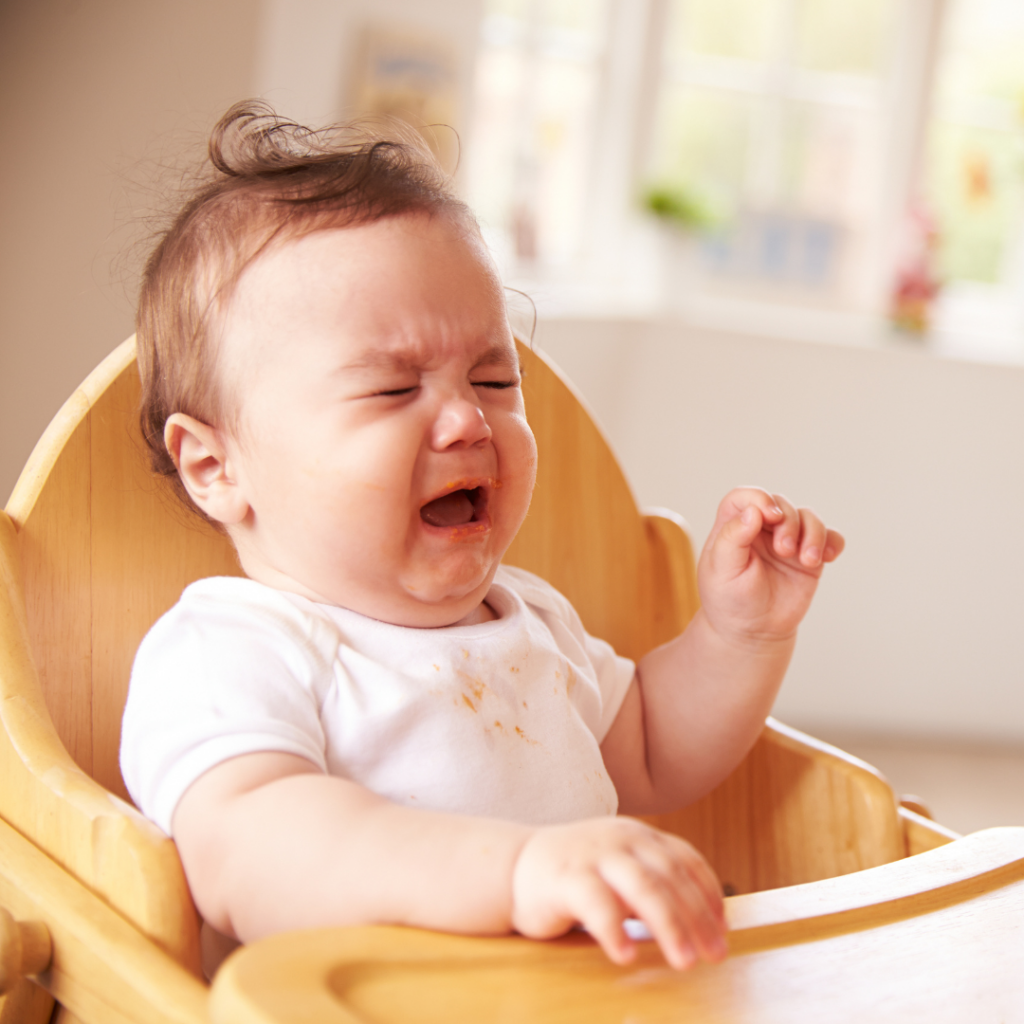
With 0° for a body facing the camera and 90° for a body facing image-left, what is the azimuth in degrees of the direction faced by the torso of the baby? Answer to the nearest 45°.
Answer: approximately 315°

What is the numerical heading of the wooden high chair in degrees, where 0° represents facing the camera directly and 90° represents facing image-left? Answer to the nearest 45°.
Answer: approximately 315°
